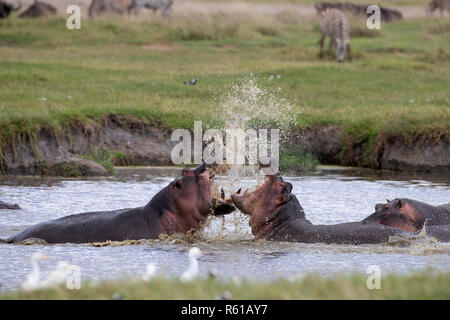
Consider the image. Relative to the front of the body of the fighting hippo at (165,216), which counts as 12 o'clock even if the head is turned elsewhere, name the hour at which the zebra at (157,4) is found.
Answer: The zebra is roughly at 9 o'clock from the fighting hippo.

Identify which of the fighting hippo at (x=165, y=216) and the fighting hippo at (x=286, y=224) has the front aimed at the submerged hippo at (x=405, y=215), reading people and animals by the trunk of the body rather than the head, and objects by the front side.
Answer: the fighting hippo at (x=165, y=216)

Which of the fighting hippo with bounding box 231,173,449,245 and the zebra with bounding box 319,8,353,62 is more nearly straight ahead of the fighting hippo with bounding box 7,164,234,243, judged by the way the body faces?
the fighting hippo

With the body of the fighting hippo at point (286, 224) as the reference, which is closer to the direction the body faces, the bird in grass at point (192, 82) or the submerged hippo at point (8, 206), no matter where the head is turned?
the submerged hippo

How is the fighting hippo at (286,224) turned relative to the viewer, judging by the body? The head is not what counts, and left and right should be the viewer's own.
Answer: facing to the left of the viewer

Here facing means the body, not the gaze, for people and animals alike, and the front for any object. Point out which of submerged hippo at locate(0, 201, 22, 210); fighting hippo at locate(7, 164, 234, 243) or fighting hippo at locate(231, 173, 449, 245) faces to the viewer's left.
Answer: fighting hippo at locate(231, 173, 449, 245)

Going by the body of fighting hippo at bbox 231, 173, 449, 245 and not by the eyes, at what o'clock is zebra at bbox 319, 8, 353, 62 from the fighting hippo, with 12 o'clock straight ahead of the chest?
The zebra is roughly at 3 o'clock from the fighting hippo.

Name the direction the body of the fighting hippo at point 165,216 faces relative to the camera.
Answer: to the viewer's right
